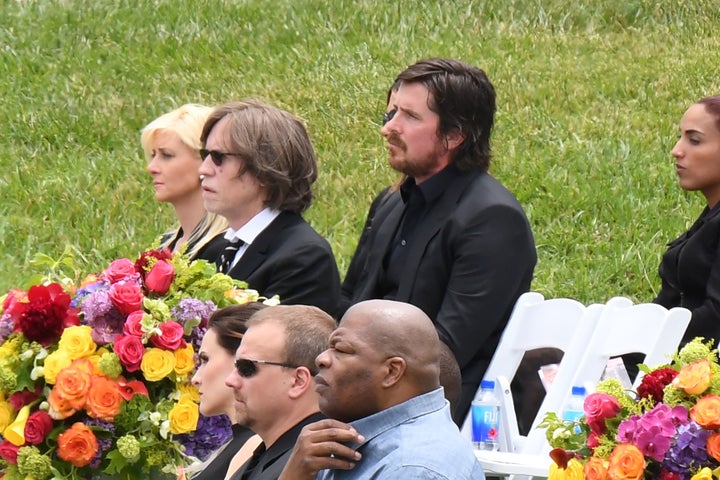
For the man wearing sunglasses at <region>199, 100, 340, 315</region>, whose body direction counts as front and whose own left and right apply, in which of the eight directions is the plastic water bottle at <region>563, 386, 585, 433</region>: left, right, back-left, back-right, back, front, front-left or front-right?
back-left

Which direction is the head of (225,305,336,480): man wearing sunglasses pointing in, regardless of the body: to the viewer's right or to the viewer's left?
to the viewer's left

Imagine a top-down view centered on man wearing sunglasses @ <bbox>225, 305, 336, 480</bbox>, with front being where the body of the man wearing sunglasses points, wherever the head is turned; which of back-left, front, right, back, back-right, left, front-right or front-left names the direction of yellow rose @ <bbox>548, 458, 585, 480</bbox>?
back

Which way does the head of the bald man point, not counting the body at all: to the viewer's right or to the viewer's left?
to the viewer's left

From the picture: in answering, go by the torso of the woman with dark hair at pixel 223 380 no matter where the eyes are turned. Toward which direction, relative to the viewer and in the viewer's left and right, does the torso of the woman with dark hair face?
facing to the left of the viewer

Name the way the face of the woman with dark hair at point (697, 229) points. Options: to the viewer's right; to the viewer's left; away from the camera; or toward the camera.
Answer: to the viewer's left

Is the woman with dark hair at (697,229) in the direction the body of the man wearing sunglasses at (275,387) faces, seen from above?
no

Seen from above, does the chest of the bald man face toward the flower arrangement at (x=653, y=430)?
no

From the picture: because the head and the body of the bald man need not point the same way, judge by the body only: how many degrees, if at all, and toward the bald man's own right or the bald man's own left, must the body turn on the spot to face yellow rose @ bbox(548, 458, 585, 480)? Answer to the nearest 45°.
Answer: approximately 135° to the bald man's own right

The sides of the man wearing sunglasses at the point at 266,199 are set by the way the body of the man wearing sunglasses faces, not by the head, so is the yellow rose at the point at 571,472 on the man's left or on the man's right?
on the man's left

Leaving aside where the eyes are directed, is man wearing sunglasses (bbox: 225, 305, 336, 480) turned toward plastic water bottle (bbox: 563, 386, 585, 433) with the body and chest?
no

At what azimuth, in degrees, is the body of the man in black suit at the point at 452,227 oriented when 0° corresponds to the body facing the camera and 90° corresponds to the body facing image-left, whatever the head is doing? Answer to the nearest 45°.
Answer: approximately 45°

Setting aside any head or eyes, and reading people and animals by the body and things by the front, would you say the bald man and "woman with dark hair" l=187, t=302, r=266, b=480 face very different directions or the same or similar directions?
same or similar directions

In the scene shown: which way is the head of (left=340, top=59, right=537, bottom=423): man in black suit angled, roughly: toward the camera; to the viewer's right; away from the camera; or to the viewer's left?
to the viewer's left

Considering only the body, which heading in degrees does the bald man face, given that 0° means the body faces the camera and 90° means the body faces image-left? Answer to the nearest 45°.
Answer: approximately 90°

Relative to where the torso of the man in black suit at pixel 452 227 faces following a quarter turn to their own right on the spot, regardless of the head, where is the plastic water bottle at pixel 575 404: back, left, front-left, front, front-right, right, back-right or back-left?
back

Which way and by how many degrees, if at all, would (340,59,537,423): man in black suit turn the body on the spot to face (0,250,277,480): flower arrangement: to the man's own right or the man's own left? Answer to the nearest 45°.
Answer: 0° — they already face it

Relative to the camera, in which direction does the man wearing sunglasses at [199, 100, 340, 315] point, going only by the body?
to the viewer's left

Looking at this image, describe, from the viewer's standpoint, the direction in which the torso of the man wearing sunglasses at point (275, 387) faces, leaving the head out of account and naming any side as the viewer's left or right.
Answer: facing to the left of the viewer

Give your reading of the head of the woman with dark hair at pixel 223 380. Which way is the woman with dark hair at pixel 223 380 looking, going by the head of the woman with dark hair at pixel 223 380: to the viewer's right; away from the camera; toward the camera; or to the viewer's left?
to the viewer's left
